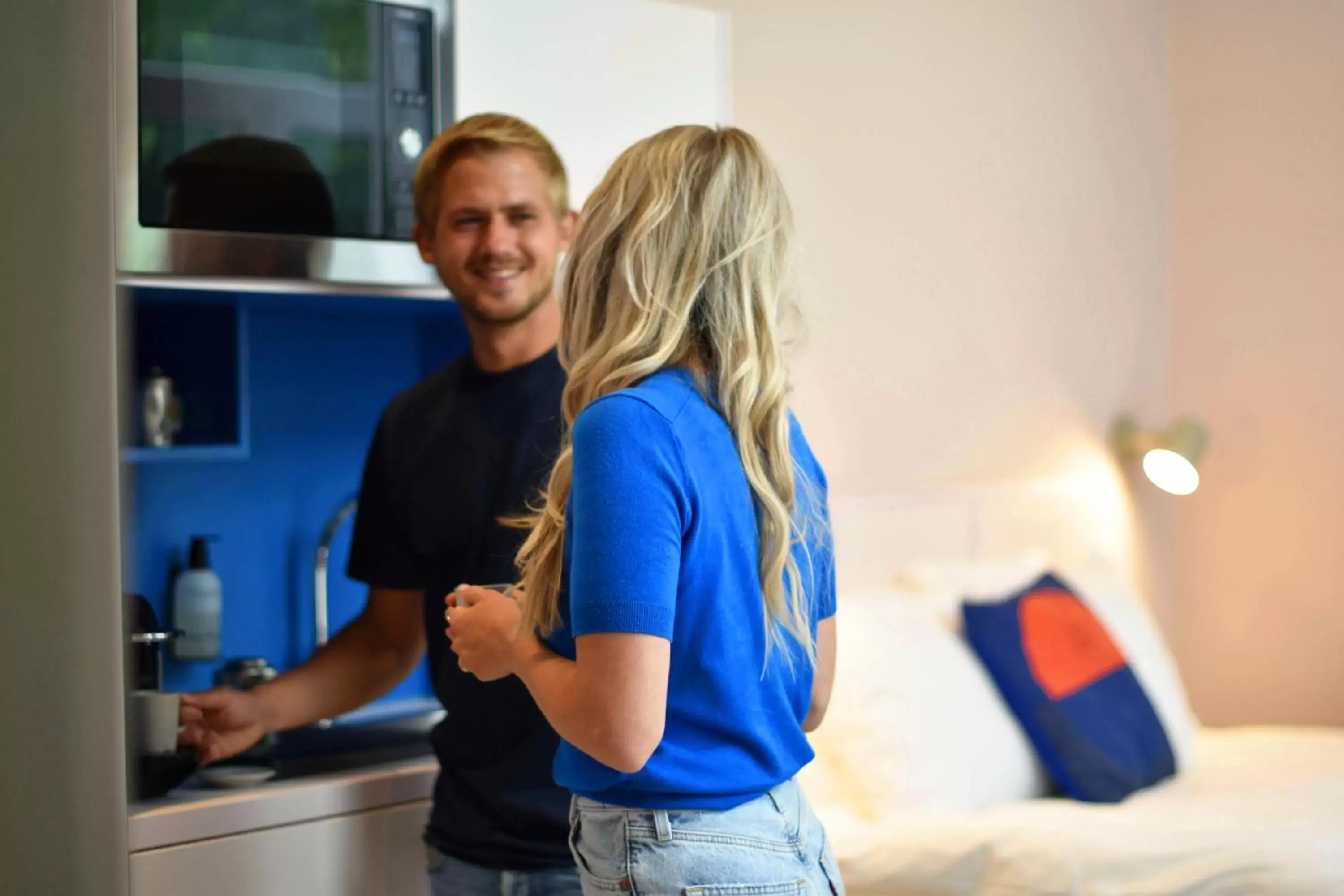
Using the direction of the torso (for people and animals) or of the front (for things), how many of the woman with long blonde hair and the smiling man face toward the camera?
1

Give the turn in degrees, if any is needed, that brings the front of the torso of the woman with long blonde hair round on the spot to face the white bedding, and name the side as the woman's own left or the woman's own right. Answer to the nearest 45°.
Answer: approximately 90° to the woman's own right

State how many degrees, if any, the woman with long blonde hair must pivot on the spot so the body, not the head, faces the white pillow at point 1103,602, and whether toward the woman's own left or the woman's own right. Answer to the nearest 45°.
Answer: approximately 90° to the woman's own right

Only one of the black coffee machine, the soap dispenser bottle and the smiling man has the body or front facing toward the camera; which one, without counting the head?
the smiling man

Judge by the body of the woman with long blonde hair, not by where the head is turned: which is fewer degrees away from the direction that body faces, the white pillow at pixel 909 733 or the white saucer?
the white saucer

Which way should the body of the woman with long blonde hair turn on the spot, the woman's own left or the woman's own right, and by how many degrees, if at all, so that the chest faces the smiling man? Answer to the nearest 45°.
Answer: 0° — they already face them

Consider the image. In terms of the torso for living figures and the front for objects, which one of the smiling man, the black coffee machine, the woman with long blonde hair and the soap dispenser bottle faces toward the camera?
the smiling man

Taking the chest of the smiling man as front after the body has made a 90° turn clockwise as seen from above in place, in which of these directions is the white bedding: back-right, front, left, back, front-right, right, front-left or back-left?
back

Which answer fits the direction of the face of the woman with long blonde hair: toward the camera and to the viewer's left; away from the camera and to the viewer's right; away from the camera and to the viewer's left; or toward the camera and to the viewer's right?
away from the camera and to the viewer's left
